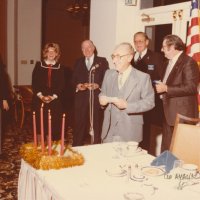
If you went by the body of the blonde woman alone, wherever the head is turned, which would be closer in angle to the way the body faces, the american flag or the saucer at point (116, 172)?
the saucer

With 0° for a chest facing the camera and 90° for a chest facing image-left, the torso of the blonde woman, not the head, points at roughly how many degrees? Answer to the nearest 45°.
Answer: approximately 0°

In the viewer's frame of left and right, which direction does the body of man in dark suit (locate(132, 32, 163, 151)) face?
facing the viewer and to the left of the viewer

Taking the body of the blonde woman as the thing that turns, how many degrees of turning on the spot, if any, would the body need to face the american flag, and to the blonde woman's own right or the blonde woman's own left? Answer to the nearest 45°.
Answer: approximately 45° to the blonde woman's own left

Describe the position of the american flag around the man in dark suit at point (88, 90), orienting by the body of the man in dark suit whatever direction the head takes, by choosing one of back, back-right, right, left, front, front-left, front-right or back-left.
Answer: front-left

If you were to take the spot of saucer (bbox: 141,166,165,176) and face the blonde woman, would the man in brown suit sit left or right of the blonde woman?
right

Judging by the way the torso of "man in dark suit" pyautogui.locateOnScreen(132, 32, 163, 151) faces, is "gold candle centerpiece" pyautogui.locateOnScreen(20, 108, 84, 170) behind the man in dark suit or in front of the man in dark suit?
in front

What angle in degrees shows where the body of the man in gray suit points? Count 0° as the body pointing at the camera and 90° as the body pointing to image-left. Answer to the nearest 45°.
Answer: approximately 45°

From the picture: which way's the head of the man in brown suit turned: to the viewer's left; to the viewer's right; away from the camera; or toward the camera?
to the viewer's left

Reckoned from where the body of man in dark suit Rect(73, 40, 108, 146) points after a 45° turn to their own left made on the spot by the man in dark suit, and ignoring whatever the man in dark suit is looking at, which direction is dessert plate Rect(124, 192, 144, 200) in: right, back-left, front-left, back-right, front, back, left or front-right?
front-right

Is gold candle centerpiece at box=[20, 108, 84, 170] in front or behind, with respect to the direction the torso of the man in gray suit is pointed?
in front

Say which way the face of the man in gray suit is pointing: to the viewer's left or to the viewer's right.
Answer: to the viewer's left

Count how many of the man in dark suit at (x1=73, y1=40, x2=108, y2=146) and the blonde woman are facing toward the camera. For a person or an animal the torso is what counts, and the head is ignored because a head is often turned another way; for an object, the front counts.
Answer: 2
